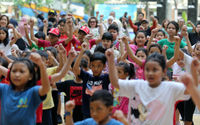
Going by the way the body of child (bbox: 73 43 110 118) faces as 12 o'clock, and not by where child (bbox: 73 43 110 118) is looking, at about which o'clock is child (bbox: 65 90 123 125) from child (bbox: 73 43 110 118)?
child (bbox: 65 90 123 125) is roughly at 12 o'clock from child (bbox: 73 43 110 118).

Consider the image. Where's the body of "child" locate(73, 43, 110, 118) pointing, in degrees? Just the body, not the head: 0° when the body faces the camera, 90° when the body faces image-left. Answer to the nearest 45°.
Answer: approximately 0°

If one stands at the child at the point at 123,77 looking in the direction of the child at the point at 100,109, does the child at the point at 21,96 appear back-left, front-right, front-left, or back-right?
front-right

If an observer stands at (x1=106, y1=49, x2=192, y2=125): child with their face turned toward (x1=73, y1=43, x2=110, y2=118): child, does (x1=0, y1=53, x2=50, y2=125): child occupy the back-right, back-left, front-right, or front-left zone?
front-left

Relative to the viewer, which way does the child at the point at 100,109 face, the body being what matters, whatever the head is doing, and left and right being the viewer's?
facing the viewer and to the left of the viewer

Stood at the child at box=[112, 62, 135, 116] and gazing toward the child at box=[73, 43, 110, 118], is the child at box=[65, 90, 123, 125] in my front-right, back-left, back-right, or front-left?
front-left

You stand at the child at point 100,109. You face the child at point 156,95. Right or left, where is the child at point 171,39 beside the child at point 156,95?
left

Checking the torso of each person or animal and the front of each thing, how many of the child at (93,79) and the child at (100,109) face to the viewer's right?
0
